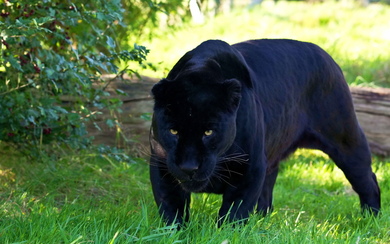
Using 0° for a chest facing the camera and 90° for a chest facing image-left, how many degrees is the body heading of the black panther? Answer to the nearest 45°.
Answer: approximately 45°

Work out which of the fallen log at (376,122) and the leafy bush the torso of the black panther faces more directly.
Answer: the leafy bush

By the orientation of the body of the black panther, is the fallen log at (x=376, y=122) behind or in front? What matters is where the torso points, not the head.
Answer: behind

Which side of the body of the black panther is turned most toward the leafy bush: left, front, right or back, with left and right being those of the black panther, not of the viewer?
right

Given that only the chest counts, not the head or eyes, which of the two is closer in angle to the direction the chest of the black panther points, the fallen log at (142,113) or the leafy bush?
the leafy bush
